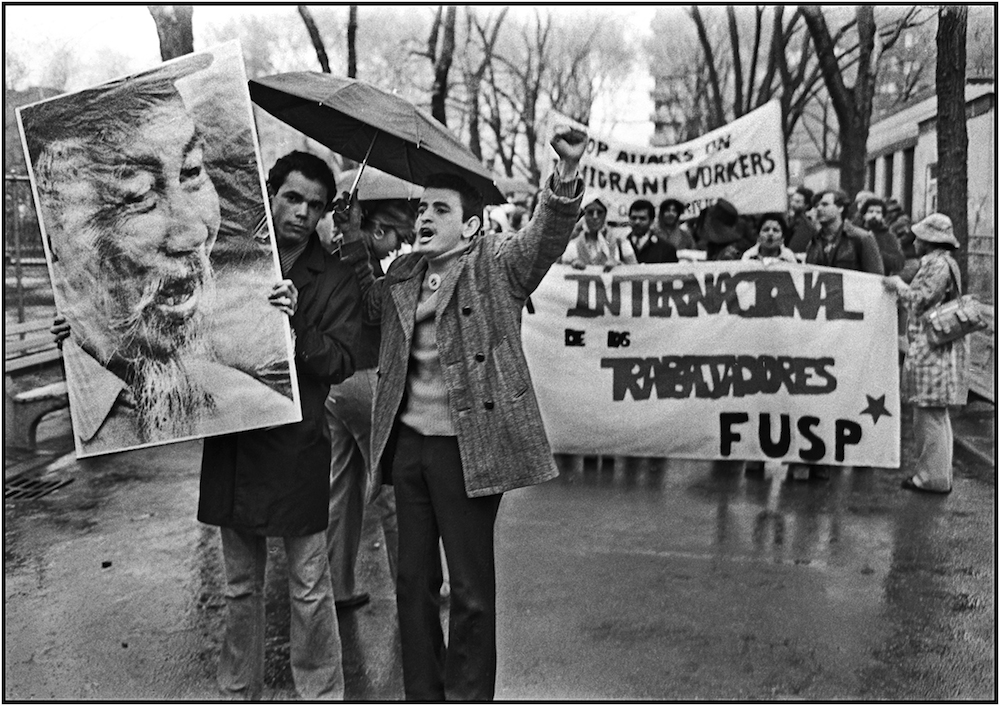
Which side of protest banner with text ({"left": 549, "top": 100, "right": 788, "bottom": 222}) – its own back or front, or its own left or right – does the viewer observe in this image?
front

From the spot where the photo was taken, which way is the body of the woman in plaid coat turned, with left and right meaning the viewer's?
facing to the left of the viewer

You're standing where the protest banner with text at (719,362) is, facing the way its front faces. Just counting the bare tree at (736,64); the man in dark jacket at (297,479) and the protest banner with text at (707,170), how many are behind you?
2

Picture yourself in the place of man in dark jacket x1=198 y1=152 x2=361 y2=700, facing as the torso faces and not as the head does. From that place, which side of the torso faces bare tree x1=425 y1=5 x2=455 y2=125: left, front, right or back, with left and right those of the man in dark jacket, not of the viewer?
back

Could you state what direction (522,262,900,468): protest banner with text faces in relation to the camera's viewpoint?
facing the viewer

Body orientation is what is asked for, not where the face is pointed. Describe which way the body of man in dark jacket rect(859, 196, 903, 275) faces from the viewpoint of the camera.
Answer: toward the camera

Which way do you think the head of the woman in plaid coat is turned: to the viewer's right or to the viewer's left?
to the viewer's left

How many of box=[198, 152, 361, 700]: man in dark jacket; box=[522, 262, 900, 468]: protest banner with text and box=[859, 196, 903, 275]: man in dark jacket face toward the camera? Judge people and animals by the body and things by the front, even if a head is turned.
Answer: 3

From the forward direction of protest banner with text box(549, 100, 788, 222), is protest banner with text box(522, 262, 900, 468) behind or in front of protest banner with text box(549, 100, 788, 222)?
in front

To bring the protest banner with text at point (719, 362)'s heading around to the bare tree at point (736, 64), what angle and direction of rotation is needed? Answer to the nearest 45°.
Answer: approximately 180°

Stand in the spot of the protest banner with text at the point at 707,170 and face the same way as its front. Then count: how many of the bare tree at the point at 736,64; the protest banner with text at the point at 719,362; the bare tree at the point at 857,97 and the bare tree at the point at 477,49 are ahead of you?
1
